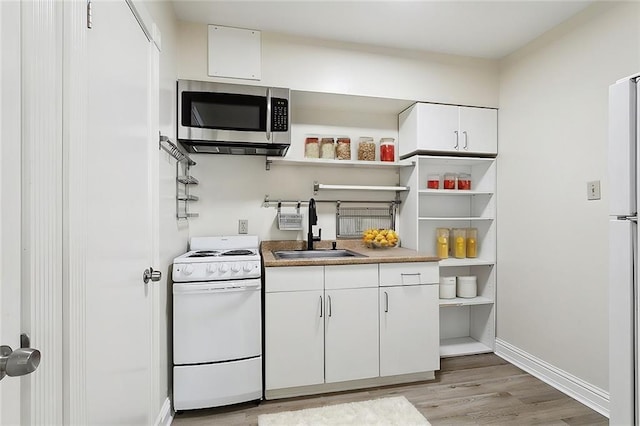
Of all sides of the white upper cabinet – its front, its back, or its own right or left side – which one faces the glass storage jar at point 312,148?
right

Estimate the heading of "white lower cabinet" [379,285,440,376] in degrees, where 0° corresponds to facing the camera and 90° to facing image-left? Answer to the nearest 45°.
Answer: approximately 315°

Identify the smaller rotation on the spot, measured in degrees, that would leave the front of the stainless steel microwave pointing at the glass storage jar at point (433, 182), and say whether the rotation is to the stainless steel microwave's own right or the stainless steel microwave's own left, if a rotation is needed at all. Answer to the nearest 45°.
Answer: approximately 90° to the stainless steel microwave's own left

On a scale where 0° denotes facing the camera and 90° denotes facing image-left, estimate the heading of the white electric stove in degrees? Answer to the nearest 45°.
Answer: approximately 0°

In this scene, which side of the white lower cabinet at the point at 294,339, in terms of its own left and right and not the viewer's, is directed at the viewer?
front

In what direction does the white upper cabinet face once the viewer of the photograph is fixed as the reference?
facing the viewer and to the right of the viewer

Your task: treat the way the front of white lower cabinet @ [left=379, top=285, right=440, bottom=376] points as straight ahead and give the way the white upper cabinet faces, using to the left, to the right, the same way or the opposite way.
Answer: the same way

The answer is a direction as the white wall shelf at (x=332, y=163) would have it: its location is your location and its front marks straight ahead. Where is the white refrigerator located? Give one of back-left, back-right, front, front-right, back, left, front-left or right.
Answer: front-left

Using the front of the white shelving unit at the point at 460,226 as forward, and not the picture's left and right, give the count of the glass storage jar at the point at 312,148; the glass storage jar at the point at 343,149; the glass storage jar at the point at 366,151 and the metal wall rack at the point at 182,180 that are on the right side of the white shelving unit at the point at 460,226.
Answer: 4

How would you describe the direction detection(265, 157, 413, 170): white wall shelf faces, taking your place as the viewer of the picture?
facing the viewer

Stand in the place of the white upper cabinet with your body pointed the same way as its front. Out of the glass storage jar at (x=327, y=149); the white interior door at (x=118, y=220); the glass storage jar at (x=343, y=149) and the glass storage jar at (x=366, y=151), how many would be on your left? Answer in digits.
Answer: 0

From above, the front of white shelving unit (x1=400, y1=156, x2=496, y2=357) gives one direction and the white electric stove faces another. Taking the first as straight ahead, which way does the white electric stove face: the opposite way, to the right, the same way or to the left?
the same way

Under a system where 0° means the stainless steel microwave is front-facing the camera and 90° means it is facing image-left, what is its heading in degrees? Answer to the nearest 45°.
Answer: approximately 0°

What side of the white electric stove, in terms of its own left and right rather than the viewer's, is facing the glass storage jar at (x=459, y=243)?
left

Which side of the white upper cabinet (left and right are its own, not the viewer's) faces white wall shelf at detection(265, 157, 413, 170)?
right

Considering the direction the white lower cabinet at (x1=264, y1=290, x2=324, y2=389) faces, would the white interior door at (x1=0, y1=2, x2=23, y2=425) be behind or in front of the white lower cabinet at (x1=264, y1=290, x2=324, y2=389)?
in front

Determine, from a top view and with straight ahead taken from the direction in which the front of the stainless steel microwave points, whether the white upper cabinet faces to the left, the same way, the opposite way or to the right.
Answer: the same way

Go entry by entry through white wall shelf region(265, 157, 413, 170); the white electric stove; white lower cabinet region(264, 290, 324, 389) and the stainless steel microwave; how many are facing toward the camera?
4

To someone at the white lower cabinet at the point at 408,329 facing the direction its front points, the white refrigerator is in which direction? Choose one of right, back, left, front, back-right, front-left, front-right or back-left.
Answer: front
